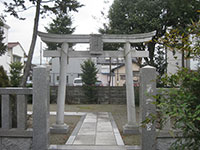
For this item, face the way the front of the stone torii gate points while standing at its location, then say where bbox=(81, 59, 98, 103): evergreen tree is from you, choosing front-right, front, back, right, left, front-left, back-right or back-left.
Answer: back

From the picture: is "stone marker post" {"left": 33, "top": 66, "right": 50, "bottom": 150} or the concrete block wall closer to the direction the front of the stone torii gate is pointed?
the stone marker post

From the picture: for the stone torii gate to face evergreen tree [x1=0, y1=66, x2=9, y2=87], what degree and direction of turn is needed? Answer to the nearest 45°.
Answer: approximately 90° to its right

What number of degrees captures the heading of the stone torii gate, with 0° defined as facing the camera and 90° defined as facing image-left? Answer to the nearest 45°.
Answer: approximately 0°

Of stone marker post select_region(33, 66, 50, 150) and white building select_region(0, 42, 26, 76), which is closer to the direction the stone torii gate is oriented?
the stone marker post

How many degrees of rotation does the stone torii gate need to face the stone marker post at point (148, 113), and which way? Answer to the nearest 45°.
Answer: approximately 45° to its left

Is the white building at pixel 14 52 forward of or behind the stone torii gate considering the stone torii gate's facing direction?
behind

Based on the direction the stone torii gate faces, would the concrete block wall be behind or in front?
behind

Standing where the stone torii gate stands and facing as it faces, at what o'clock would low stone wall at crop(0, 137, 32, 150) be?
The low stone wall is roughly at 1 o'clock from the stone torii gate.

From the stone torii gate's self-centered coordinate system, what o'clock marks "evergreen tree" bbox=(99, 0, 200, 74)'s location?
The evergreen tree is roughly at 7 o'clock from the stone torii gate.
